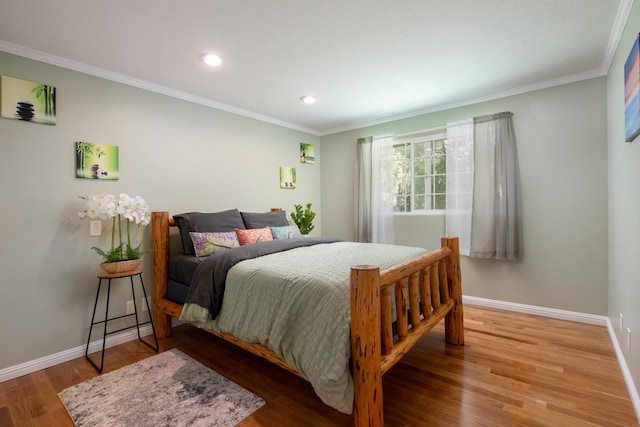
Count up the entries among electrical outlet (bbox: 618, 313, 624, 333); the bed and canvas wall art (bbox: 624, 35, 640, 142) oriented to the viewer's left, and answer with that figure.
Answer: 2

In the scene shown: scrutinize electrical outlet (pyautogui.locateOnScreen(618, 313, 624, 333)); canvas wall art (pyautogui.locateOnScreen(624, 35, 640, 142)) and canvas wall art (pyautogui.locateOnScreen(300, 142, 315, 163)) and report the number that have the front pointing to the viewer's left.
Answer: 2

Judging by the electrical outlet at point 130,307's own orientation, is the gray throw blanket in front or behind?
in front

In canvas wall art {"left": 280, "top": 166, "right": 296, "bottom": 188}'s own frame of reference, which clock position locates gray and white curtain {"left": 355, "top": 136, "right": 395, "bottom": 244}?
The gray and white curtain is roughly at 11 o'clock from the canvas wall art.

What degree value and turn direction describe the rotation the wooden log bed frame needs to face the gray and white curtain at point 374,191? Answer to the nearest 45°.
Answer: approximately 135° to its left

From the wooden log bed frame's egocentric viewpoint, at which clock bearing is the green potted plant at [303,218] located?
The green potted plant is roughly at 7 o'clock from the wooden log bed frame.

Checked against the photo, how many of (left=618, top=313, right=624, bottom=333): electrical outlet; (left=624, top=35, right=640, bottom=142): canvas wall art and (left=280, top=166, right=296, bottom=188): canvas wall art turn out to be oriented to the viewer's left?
2

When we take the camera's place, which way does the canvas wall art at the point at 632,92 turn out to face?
facing to the left of the viewer

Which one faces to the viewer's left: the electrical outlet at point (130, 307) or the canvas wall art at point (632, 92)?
the canvas wall art

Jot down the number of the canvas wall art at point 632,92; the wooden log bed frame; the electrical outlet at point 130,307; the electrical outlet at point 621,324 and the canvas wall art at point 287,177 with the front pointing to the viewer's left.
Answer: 2

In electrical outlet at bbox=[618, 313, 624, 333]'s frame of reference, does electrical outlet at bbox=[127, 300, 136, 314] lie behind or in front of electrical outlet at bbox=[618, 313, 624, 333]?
in front

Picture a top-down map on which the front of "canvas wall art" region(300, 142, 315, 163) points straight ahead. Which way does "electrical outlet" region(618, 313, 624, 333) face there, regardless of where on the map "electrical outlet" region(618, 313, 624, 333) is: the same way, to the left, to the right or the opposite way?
the opposite way

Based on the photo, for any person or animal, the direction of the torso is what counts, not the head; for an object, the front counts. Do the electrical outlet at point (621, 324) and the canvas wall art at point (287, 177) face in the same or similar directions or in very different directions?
very different directions

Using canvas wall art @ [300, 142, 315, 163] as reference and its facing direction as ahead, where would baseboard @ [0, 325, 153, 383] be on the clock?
The baseboard is roughly at 3 o'clock from the canvas wall art.

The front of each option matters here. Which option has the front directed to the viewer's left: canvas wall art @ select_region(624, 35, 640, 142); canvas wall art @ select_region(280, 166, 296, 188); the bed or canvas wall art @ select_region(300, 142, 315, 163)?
canvas wall art @ select_region(624, 35, 640, 142)

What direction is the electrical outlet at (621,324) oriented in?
to the viewer's left

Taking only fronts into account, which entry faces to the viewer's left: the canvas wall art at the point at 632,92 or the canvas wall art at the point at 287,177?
the canvas wall art at the point at 632,92

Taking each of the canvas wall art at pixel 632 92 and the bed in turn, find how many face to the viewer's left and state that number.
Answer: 1
